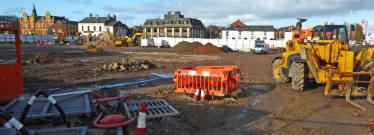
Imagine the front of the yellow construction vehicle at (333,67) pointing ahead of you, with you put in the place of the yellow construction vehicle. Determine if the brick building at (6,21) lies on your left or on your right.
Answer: on your right

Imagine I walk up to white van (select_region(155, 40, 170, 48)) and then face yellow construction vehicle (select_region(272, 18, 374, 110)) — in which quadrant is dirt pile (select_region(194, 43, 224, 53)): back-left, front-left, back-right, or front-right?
front-left

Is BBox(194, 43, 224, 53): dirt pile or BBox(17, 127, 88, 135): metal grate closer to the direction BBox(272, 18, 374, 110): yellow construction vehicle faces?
the metal grate

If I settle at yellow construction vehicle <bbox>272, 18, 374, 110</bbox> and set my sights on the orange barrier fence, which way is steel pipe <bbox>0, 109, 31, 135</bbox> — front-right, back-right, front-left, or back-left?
front-left

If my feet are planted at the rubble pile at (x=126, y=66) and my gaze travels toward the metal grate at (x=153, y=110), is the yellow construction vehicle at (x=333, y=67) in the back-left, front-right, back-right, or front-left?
front-left
